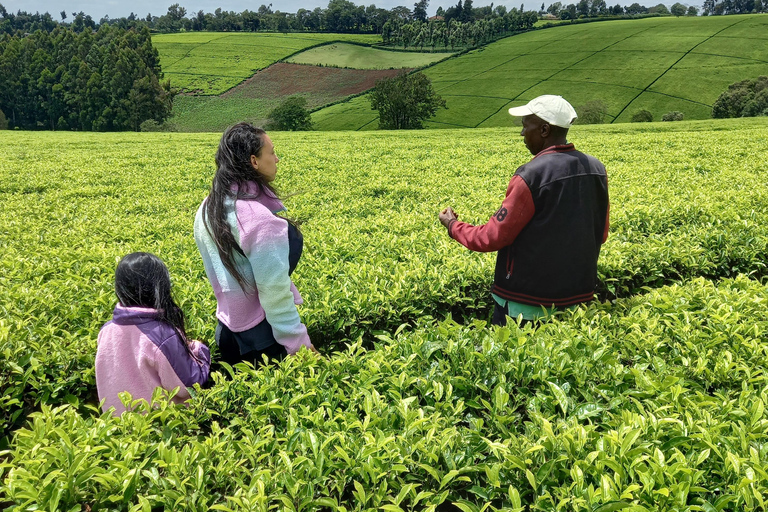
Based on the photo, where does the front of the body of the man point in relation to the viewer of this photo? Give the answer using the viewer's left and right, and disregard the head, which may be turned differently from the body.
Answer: facing away from the viewer and to the left of the viewer

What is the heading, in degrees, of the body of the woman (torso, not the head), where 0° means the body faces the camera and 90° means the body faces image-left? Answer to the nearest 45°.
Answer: approximately 225°

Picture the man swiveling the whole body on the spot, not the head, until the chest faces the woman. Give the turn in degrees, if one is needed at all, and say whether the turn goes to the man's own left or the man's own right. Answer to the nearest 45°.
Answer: approximately 90° to the man's own left

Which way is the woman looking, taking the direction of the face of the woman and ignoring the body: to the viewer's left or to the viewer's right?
to the viewer's right

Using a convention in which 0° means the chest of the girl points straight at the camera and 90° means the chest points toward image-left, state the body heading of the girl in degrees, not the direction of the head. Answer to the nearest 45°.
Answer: approximately 225°

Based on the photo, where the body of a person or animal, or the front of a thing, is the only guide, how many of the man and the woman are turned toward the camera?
0

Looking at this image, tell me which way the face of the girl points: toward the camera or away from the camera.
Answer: away from the camera

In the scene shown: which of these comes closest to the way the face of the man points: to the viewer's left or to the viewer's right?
to the viewer's left

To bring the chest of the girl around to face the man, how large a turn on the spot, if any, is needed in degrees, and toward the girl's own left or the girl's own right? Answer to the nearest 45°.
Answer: approximately 45° to the girl's own right
